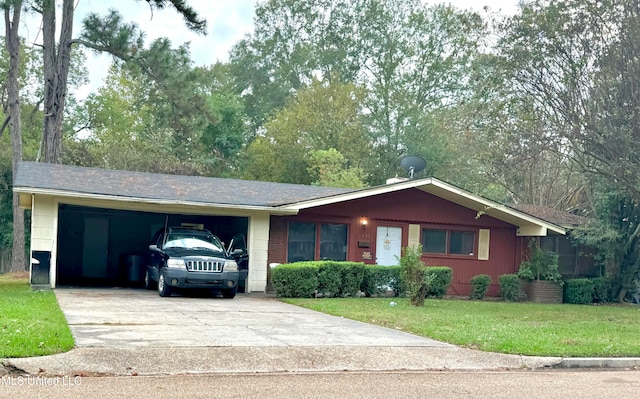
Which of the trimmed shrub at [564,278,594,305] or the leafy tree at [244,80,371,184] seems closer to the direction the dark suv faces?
the trimmed shrub

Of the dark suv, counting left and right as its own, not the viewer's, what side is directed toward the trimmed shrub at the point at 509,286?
left

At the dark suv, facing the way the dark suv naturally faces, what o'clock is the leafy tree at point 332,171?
The leafy tree is roughly at 8 o'clock from the dark suv.

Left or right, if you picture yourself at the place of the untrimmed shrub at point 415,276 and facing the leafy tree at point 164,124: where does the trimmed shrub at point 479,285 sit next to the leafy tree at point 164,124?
right

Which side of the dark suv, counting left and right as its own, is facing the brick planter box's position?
left

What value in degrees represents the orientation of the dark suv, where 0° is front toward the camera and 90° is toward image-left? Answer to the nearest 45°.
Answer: approximately 315°

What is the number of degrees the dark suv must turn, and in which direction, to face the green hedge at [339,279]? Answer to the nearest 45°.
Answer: approximately 90° to its left

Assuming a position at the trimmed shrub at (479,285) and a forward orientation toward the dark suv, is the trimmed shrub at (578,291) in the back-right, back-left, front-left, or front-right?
back-left

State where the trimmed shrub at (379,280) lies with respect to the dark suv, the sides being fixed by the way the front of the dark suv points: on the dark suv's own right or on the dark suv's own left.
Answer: on the dark suv's own left
